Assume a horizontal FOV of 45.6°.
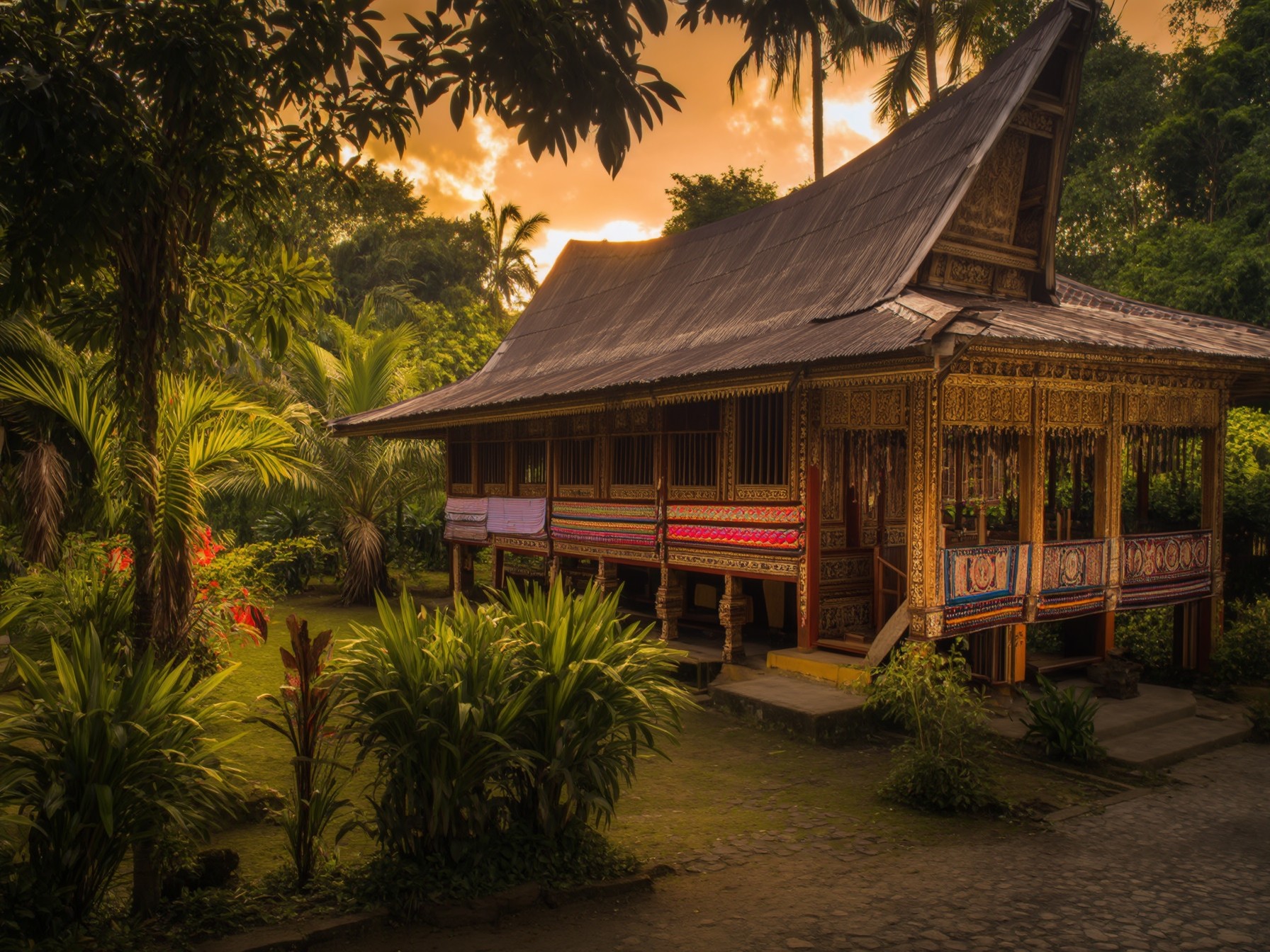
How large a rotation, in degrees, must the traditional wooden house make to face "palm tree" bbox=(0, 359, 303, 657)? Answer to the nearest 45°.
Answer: approximately 90° to its right

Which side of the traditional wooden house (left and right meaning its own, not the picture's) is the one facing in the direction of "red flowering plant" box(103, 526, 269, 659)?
right

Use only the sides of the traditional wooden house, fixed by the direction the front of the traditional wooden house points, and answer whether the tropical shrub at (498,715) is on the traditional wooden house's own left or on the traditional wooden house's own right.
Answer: on the traditional wooden house's own right

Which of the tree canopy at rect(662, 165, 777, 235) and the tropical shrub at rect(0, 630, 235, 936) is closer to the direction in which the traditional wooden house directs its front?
the tropical shrub

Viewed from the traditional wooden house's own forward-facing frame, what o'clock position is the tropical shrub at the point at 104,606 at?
The tropical shrub is roughly at 3 o'clock from the traditional wooden house.

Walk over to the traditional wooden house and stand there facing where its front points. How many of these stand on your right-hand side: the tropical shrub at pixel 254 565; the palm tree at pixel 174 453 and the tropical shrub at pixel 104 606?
3
